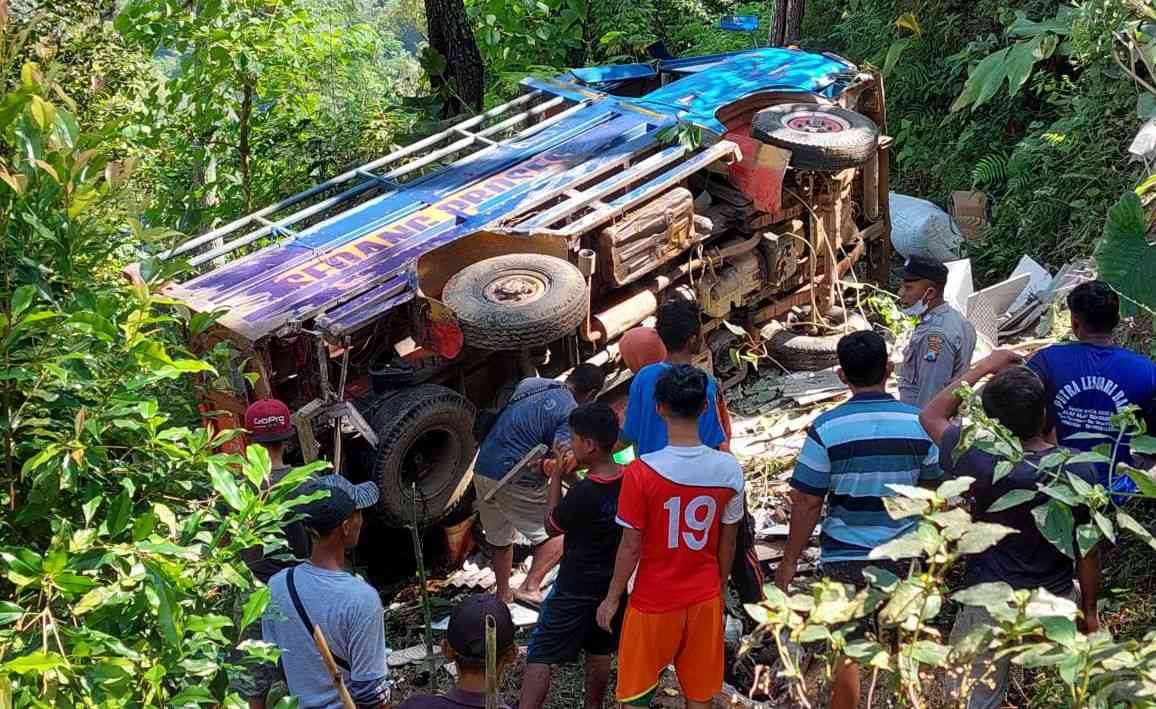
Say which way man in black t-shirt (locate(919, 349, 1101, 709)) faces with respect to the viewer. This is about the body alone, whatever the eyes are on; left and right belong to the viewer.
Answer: facing away from the viewer and to the left of the viewer

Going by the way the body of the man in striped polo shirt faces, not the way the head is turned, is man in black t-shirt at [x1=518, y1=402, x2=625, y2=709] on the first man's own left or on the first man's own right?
on the first man's own left

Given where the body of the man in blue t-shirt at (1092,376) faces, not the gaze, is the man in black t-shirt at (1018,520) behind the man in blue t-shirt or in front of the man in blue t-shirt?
behind

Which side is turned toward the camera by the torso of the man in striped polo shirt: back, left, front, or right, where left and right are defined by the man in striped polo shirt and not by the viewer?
back

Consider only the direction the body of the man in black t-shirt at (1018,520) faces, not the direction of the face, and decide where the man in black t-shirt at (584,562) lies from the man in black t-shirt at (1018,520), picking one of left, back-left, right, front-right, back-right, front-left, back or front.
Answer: front-left

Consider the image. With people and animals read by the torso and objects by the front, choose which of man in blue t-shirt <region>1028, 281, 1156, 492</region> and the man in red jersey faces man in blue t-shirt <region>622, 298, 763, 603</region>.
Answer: the man in red jersey

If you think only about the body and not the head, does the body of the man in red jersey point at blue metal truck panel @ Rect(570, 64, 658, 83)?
yes

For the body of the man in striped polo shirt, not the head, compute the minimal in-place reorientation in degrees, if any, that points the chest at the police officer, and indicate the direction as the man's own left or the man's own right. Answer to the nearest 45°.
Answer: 0° — they already face them

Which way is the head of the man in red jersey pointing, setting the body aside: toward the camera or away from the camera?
away from the camera

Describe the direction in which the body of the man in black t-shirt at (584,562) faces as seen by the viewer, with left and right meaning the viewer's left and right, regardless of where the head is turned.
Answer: facing away from the viewer and to the left of the viewer

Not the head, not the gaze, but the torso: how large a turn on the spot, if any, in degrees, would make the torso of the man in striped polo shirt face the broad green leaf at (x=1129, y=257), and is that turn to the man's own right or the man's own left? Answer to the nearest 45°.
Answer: approximately 45° to the man's own right

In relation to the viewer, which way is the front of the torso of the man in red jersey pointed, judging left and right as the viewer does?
facing away from the viewer

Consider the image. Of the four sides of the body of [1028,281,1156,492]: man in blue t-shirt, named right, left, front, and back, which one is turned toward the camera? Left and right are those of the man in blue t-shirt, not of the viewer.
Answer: back

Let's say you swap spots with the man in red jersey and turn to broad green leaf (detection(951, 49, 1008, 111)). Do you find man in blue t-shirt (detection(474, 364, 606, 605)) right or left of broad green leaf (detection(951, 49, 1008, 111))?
left

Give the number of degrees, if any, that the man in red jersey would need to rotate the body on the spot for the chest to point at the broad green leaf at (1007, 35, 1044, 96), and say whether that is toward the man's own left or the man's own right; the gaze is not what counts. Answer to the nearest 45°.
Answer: approximately 45° to the man's own right

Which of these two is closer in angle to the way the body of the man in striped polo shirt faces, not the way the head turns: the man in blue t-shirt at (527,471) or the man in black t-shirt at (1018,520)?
the man in blue t-shirt
